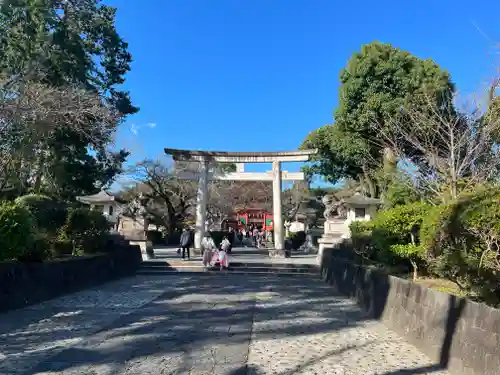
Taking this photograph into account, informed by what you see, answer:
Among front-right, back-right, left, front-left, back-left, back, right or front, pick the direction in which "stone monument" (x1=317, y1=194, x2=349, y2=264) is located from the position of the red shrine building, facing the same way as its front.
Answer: front

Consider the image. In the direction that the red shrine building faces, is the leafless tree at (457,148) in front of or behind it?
in front

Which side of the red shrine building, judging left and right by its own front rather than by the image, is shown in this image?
front

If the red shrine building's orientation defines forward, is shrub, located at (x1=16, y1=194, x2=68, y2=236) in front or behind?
in front

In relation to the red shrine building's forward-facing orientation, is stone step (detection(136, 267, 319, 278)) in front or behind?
in front

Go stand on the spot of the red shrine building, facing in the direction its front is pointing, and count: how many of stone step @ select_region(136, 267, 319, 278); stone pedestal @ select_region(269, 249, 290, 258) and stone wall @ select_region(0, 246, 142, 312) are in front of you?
3

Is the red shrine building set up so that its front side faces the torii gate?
yes

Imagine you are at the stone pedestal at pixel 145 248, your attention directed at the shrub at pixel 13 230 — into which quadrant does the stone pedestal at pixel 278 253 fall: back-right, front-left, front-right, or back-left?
back-left

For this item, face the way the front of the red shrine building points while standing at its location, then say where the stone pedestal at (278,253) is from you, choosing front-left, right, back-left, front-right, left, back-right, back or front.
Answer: front

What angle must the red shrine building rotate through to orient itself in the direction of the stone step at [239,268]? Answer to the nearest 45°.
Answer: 0° — it already faces it

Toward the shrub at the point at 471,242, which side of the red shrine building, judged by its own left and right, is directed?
front

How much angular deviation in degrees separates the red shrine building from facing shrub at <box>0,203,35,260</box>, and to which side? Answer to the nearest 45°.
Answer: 0° — it already faces it

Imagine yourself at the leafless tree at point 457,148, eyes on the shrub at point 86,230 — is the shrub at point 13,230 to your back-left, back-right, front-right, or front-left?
front-left
